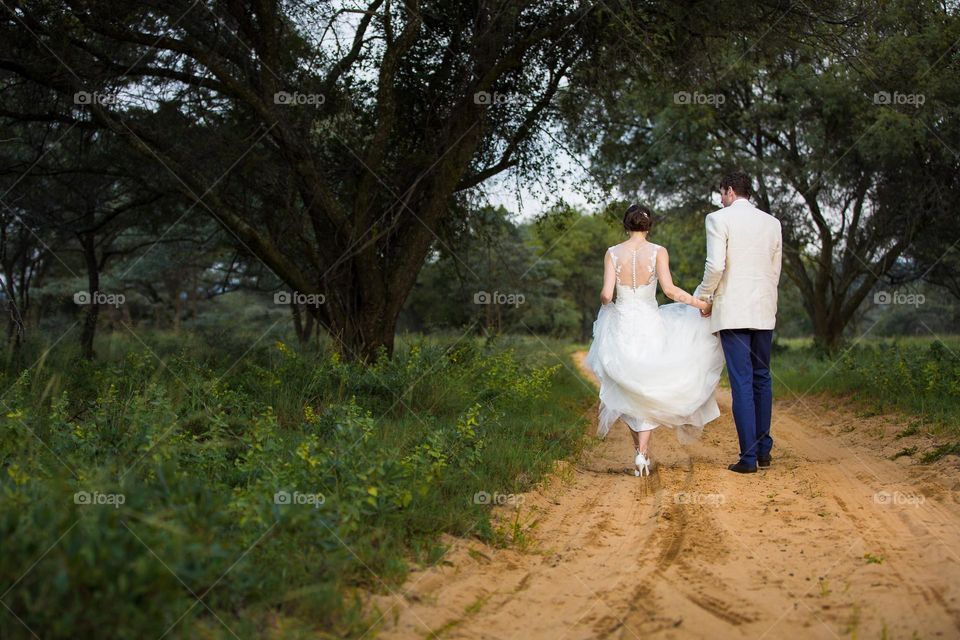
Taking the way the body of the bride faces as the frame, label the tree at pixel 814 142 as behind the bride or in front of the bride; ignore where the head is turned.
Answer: in front

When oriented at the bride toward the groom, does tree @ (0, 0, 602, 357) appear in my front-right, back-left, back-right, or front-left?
back-left

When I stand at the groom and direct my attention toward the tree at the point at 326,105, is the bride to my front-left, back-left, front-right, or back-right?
front-left

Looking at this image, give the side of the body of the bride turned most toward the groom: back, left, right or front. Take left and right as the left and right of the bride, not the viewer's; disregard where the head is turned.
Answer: right

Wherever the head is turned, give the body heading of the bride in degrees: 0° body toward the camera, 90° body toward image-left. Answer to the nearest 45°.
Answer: approximately 180°

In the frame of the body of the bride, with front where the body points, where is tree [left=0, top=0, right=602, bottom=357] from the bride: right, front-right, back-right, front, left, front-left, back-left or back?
front-left

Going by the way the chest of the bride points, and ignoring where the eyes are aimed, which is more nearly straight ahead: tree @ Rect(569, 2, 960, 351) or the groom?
the tree

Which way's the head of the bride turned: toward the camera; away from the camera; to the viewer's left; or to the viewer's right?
away from the camera
